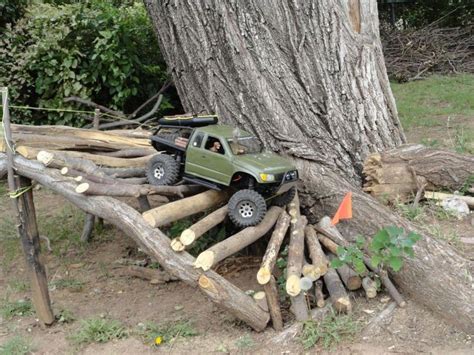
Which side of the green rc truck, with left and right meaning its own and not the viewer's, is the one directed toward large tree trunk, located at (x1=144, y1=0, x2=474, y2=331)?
left

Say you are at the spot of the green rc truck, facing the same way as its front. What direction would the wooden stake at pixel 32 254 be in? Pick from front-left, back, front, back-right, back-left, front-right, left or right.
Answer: back-right

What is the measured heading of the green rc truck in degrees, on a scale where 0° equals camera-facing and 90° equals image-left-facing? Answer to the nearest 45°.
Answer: approximately 315°

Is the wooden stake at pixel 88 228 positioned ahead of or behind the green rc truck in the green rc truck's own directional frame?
behind

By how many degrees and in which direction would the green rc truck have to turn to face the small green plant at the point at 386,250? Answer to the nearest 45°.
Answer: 0° — it already faces it

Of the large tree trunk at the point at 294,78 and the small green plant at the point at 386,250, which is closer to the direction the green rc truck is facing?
the small green plant

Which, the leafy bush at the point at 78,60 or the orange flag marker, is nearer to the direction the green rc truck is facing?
the orange flag marker

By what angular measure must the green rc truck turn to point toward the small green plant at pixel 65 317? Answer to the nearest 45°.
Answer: approximately 135° to its right
